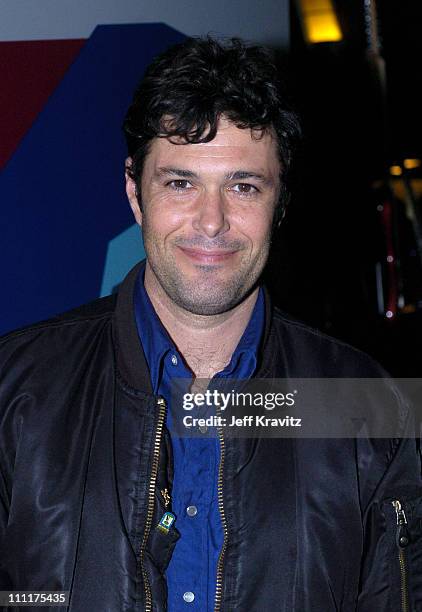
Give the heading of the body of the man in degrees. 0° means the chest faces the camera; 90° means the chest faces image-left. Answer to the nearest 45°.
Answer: approximately 0°

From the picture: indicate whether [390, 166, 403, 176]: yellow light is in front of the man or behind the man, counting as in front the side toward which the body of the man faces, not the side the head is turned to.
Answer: behind

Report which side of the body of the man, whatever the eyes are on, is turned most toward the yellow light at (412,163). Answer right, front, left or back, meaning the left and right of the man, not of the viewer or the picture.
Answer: back
